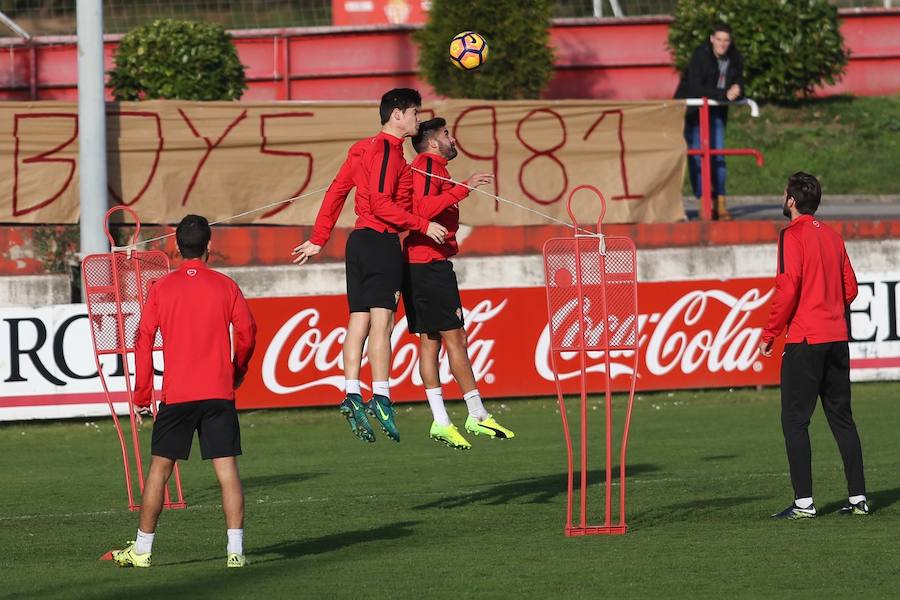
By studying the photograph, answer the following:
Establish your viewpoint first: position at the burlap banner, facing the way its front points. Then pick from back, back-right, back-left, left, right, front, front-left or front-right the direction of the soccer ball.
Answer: front

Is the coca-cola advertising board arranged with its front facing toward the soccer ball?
yes

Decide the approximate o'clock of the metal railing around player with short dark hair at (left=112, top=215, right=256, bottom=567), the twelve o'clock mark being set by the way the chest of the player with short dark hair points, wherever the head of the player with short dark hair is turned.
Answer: The metal railing is roughly at 1 o'clock from the player with short dark hair.

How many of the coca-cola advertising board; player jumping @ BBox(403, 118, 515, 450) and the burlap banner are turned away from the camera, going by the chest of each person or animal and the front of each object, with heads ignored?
0

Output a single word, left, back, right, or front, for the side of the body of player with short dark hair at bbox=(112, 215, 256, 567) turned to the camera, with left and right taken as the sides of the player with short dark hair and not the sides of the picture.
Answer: back

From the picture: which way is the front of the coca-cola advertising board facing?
toward the camera

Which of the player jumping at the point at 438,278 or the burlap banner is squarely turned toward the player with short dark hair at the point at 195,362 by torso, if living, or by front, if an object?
the burlap banner

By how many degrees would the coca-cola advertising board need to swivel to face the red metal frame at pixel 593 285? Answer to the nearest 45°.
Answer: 0° — it already faces it

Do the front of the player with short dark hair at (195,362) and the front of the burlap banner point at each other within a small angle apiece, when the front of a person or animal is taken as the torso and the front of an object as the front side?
yes

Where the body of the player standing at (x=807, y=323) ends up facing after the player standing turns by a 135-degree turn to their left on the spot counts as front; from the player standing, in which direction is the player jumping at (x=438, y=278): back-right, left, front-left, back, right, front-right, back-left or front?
right

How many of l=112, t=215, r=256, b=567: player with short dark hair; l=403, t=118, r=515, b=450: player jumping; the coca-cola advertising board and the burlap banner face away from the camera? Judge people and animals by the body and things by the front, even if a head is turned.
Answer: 1

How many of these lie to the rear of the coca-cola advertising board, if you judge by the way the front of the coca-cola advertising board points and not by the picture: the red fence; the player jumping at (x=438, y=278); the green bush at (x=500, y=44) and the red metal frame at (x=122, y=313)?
2

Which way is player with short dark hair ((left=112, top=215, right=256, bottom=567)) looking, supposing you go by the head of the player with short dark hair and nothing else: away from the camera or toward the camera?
away from the camera

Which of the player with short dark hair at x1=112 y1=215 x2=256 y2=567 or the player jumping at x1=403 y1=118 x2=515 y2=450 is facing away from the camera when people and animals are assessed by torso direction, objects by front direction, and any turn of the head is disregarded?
the player with short dark hair

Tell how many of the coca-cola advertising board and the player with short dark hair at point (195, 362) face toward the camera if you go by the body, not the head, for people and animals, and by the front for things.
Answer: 1

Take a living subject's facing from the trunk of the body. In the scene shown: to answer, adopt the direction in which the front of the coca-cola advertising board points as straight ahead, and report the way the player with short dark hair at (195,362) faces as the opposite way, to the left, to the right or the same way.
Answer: the opposite way

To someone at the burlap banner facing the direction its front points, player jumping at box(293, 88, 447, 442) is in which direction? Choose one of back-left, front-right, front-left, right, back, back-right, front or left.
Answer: front
